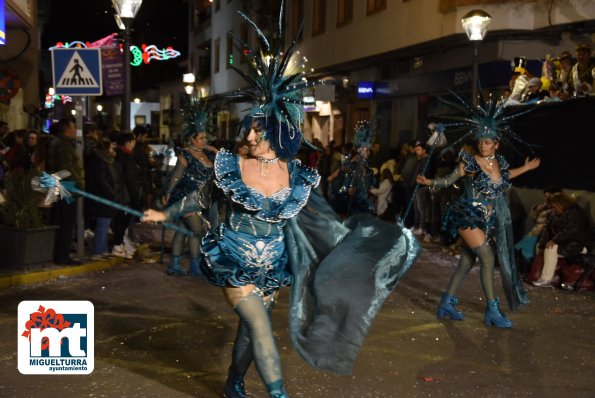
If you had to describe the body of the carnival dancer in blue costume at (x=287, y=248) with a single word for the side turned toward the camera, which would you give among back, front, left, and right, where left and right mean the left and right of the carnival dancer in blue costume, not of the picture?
front

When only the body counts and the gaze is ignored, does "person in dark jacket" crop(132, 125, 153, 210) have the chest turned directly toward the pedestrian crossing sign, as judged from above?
no

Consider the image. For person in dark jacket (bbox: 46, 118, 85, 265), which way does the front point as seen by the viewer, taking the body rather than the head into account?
to the viewer's right

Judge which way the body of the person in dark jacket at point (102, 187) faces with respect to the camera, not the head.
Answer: to the viewer's right

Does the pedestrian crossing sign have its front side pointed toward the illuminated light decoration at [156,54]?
no

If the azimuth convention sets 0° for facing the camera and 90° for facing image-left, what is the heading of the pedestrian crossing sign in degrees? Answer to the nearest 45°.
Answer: approximately 0°

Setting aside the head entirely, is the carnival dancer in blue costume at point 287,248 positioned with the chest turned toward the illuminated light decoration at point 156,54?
no

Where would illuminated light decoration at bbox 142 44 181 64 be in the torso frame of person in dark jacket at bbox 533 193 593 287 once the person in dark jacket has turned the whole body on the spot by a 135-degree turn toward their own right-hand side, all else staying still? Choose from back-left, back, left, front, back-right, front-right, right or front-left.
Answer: left

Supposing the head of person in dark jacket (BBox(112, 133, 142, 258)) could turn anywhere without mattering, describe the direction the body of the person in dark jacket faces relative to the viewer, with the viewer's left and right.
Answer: facing to the right of the viewer

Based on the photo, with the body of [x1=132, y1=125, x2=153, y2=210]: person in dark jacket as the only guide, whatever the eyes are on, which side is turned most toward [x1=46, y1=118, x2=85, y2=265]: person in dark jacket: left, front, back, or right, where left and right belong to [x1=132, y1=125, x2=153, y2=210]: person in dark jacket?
right

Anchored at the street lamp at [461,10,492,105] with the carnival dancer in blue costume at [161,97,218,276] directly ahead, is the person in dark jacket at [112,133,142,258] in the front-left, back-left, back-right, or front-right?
front-right

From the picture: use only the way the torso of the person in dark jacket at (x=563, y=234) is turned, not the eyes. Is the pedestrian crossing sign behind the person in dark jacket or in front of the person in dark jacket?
in front

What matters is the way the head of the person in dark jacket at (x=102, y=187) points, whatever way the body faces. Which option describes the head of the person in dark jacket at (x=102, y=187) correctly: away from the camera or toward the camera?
toward the camera

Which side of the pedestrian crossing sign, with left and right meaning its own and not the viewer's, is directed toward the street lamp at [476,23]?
left

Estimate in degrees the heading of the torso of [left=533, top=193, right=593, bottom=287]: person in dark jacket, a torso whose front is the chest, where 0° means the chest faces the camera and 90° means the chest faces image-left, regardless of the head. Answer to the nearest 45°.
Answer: approximately 90°

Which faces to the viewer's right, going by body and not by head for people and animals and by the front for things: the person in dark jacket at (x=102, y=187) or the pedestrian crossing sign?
the person in dark jacket

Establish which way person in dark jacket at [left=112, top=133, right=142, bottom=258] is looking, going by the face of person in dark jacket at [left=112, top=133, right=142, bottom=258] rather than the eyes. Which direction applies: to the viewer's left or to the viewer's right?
to the viewer's right

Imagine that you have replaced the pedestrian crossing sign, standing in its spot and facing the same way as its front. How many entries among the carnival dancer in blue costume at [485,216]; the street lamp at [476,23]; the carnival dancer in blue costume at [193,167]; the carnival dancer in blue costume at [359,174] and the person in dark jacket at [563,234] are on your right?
0

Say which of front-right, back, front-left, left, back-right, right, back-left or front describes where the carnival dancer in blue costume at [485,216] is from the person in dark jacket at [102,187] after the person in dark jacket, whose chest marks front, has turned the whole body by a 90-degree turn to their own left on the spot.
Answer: back-right

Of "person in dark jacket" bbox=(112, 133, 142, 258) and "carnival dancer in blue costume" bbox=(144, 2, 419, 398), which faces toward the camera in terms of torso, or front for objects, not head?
the carnival dancer in blue costume
